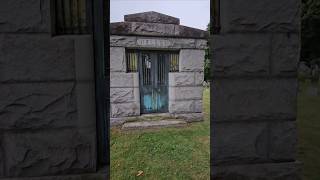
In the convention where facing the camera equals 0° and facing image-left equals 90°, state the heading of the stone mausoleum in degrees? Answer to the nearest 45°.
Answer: approximately 0°
